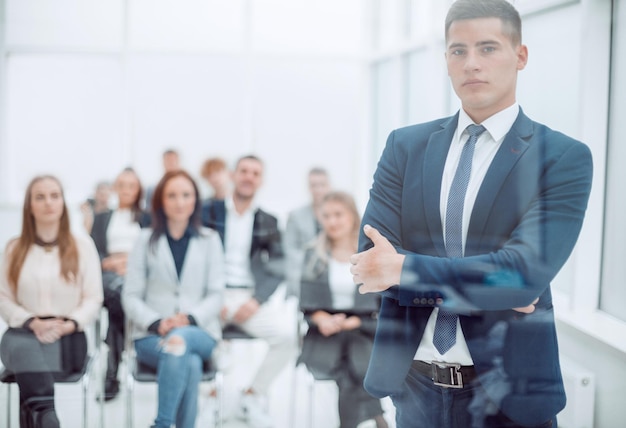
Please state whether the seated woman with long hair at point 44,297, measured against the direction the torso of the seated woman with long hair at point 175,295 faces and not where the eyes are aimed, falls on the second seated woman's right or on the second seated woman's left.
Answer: on the second seated woman's right

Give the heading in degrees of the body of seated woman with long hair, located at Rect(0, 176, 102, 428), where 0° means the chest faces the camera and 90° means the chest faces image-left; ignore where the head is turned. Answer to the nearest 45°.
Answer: approximately 0°

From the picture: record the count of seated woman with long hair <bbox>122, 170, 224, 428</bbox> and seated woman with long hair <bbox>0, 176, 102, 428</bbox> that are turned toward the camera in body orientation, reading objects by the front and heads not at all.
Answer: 2

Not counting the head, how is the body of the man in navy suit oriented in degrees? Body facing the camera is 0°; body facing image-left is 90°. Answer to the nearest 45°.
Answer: approximately 45°
